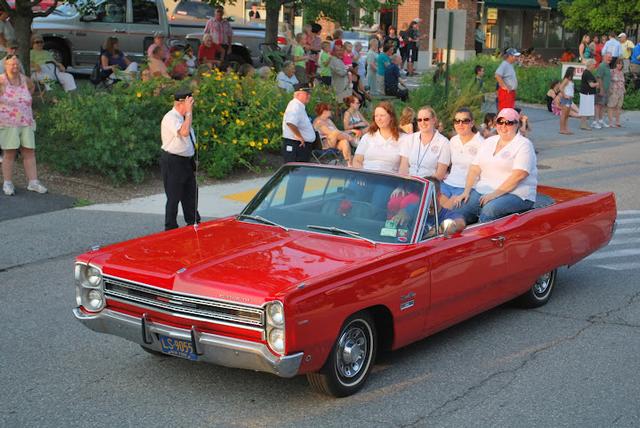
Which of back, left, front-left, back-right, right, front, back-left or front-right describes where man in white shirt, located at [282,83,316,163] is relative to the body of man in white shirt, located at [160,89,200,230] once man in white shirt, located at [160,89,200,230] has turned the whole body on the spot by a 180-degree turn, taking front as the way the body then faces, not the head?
back-right

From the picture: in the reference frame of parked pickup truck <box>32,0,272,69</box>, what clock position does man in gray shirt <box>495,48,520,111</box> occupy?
The man in gray shirt is roughly at 7 o'clock from the parked pickup truck.

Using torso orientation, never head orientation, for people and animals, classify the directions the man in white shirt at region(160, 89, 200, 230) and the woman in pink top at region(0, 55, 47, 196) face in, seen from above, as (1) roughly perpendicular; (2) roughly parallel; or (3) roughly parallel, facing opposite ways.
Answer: roughly perpendicular

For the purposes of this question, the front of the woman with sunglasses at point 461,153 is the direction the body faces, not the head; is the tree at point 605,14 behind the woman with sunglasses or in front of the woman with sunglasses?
behind

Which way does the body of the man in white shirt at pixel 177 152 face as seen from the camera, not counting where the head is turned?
to the viewer's right

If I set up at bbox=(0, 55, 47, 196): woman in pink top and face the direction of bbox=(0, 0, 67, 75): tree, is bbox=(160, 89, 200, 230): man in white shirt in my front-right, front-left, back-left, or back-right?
back-right

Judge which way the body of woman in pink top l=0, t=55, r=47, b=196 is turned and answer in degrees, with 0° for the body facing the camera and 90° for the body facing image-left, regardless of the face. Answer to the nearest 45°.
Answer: approximately 0°

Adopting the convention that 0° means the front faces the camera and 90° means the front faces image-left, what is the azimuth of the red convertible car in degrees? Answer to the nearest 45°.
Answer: approximately 45°

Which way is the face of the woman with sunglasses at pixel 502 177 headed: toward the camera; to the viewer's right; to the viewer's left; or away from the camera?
toward the camera

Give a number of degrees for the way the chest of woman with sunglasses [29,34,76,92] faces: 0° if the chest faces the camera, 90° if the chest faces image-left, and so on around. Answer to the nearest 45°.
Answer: approximately 315°

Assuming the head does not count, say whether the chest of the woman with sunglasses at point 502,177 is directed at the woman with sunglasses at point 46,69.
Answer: no

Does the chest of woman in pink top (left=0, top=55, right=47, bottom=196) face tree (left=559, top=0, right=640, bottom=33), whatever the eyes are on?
no

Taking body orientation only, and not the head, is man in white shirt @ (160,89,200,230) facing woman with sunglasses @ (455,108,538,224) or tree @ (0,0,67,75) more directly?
the woman with sunglasses

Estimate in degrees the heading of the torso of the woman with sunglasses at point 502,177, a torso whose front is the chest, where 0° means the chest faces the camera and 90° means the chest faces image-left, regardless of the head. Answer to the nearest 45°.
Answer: approximately 45°

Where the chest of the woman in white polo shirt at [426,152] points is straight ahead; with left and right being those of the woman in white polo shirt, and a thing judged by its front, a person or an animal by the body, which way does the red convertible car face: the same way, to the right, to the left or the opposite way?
the same way
